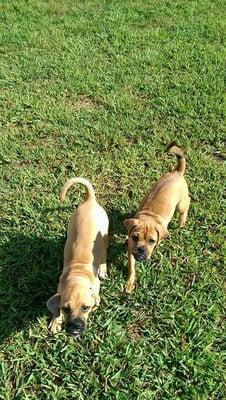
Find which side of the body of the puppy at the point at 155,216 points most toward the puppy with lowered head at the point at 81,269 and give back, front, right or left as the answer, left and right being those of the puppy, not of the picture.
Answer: front

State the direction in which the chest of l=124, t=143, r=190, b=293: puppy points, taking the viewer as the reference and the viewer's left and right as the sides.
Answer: facing the viewer and to the left of the viewer

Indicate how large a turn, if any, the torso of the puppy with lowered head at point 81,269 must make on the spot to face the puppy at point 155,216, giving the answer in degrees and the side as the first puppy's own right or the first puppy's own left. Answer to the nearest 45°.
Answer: approximately 135° to the first puppy's own left

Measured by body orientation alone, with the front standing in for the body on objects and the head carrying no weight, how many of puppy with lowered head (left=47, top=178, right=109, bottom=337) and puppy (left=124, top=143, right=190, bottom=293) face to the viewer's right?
0

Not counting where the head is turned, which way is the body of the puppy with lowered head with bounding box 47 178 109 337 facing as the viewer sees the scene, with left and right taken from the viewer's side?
facing the viewer
